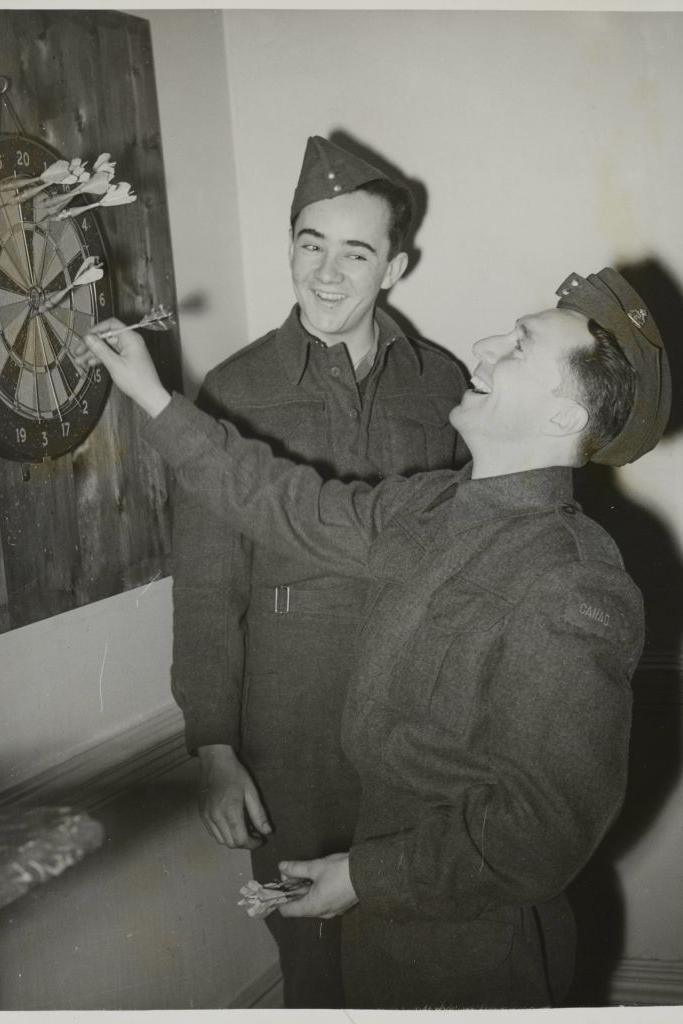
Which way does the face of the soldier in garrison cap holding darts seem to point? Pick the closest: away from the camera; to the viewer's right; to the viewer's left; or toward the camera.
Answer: to the viewer's left

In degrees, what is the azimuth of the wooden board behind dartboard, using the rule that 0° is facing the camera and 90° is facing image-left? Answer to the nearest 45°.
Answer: approximately 315°
